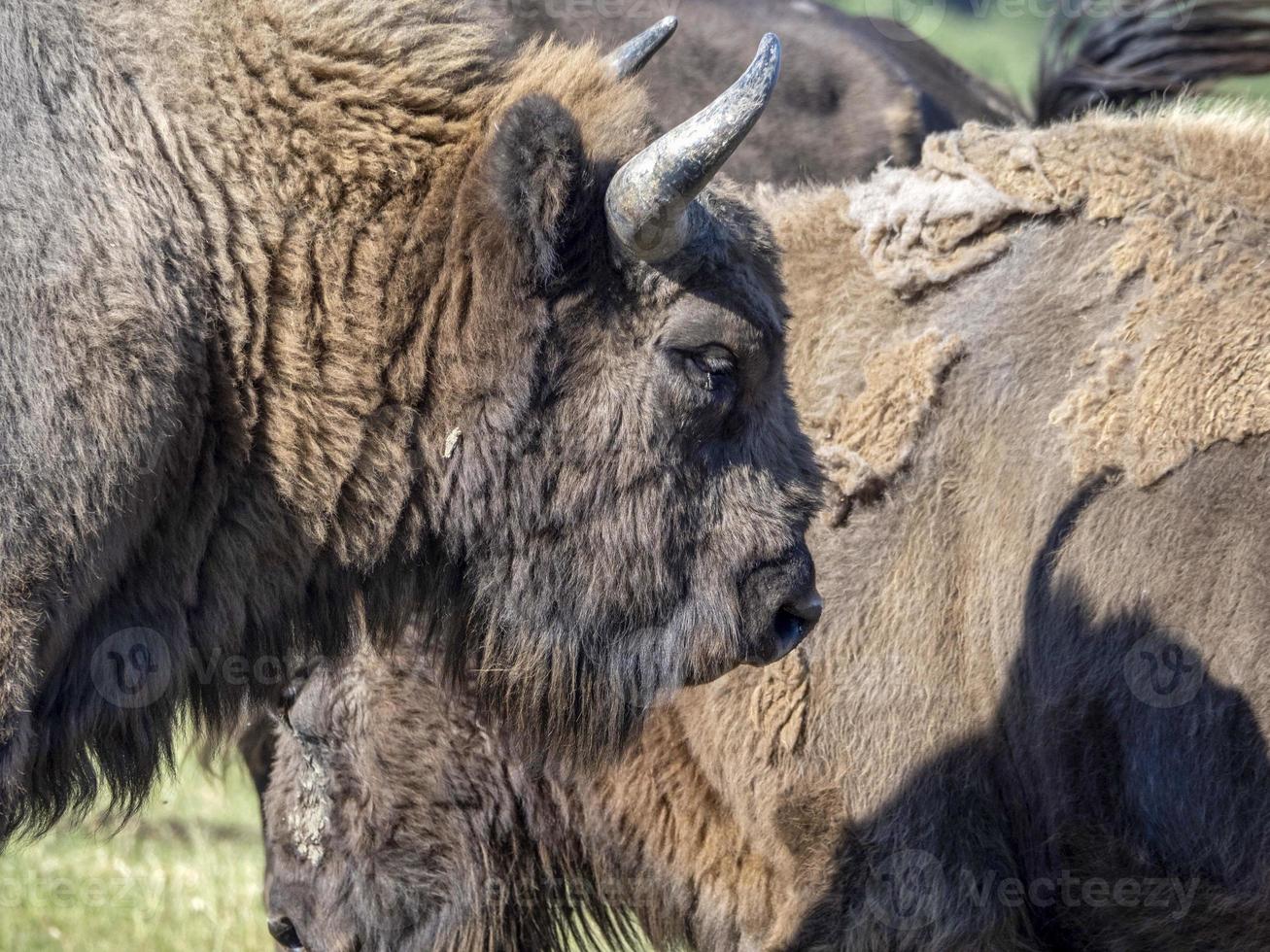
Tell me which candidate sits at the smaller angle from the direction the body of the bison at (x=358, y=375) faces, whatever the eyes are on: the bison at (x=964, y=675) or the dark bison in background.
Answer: the bison

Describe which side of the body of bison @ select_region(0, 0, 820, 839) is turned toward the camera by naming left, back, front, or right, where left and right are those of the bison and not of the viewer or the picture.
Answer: right

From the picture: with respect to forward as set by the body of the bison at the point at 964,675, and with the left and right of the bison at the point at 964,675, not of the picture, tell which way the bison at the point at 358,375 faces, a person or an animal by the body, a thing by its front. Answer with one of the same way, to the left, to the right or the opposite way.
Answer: the opposite way

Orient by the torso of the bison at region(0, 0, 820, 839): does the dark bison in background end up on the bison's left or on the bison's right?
on the bison's left

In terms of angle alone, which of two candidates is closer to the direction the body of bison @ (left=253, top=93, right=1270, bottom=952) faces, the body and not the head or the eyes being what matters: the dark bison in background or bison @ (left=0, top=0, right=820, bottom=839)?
the bison

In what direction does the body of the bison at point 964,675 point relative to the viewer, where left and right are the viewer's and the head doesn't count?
facing to the left of the viewer

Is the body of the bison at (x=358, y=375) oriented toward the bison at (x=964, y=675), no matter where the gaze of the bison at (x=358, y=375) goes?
yes
